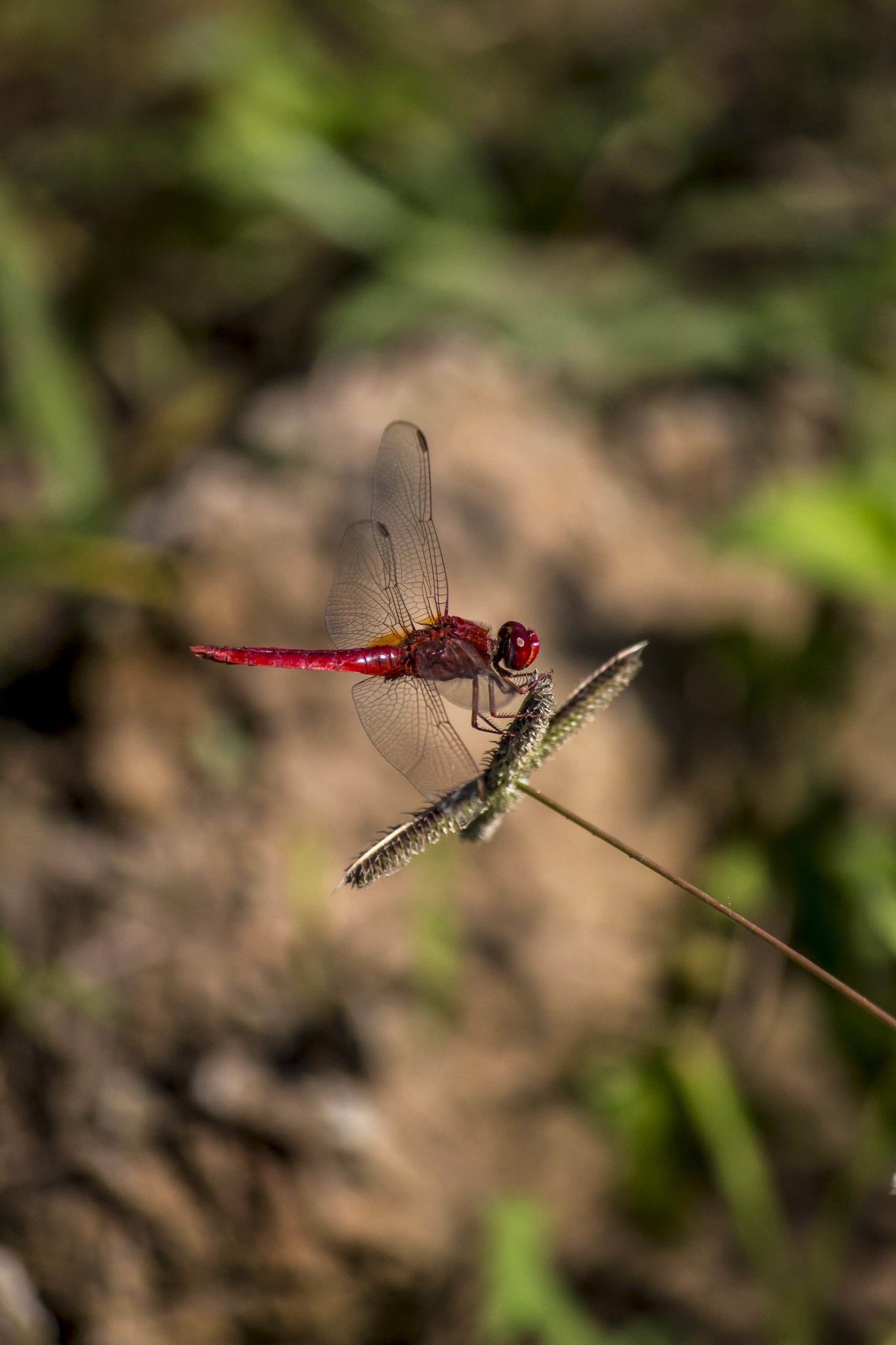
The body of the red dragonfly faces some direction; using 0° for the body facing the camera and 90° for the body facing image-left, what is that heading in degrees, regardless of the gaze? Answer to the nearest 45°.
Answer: approximately 270°
